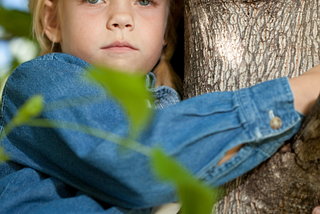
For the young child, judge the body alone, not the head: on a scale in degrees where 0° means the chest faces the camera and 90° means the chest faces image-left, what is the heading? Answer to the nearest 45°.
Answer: approximately 315°
